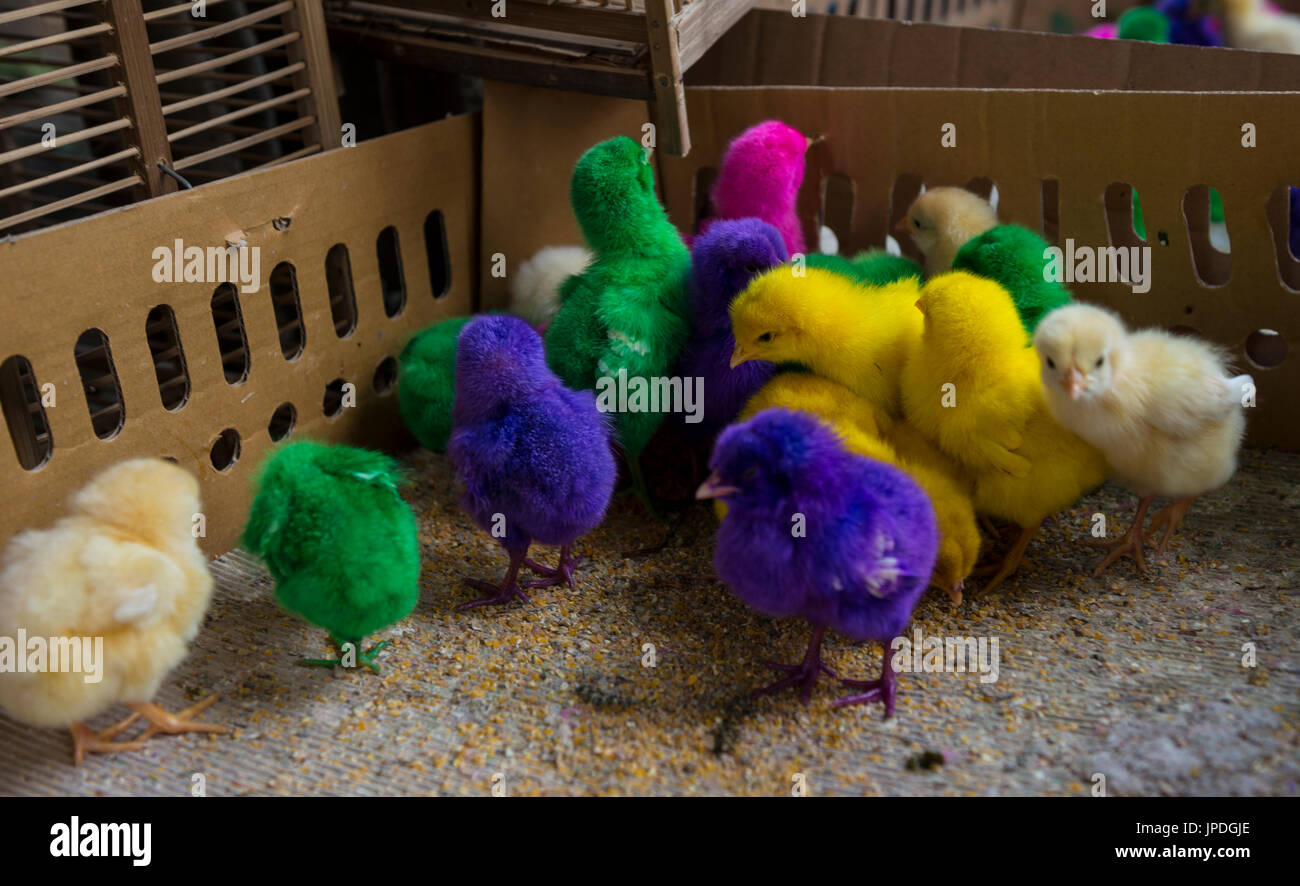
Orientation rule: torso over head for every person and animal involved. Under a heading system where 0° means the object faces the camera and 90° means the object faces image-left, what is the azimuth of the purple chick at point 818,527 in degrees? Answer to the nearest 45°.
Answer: approximately 45°

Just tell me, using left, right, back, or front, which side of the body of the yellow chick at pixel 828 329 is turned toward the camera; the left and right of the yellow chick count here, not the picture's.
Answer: left

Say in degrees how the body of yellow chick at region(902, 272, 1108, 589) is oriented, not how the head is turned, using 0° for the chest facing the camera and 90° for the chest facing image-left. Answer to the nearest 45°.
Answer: approximately 90°

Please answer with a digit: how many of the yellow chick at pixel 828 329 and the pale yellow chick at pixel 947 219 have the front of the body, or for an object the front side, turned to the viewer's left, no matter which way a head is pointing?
2

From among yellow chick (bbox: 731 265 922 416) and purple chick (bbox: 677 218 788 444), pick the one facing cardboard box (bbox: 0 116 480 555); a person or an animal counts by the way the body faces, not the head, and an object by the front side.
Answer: the yellow chick

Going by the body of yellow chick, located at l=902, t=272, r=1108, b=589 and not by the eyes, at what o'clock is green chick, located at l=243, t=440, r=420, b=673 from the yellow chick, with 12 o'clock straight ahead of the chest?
The green chick is roughly at 11 o'clock from the yellow chick.

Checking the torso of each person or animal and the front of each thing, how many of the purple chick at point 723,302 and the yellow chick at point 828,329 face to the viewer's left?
1

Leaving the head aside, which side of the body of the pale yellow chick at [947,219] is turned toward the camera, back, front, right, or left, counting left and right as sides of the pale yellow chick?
left

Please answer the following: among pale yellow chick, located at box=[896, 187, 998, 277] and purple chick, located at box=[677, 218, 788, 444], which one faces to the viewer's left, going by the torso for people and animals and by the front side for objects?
the pale yellow chick
